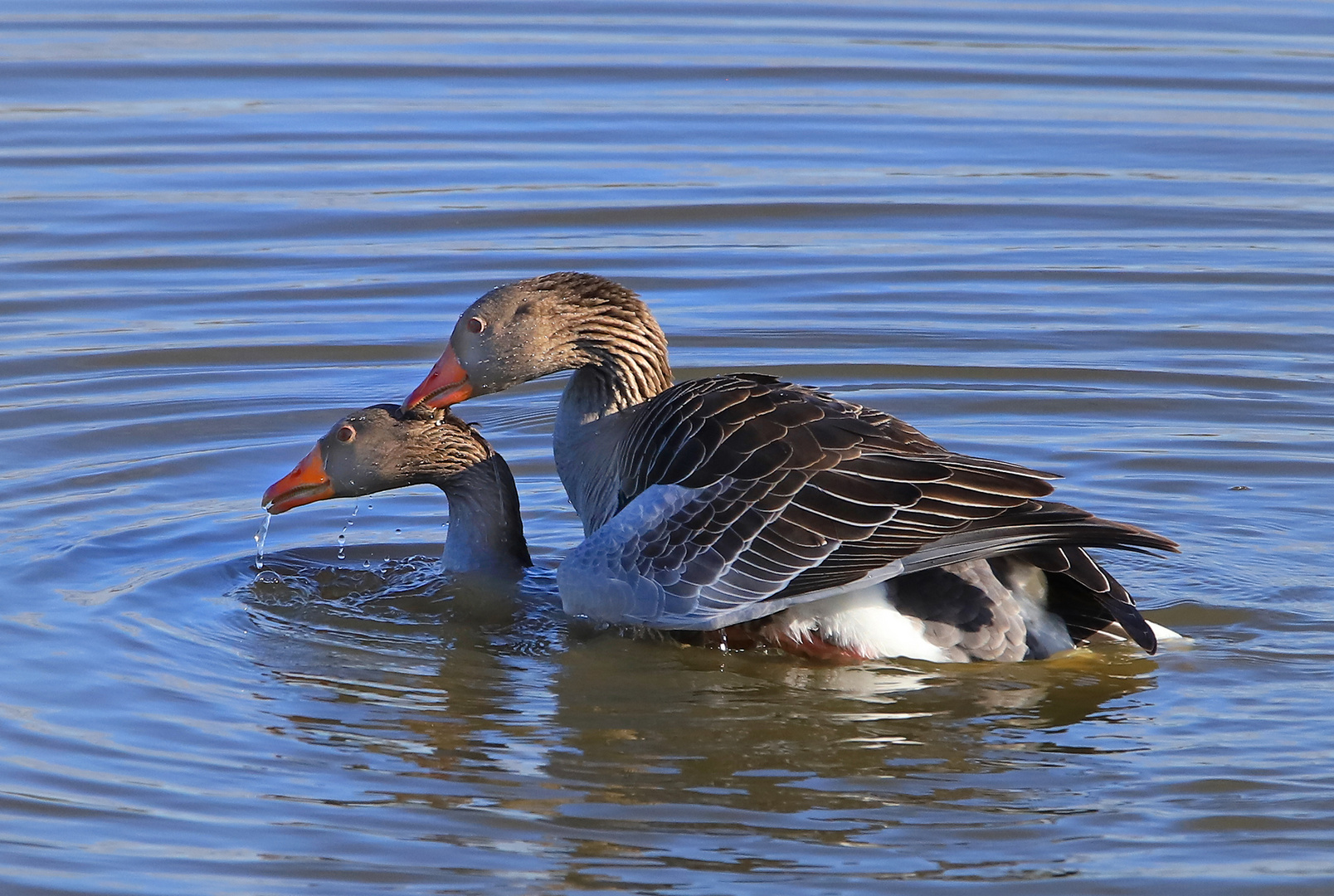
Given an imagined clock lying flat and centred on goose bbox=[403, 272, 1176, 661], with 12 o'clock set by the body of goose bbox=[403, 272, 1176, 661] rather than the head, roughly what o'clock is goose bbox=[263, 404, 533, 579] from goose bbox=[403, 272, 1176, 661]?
goose bbox=[263, 404, 533, 579] is roughly at 1 o'clock from goose bbox=[403, 272, 1176, 661].

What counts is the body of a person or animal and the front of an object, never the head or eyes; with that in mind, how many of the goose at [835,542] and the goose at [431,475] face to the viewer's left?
2

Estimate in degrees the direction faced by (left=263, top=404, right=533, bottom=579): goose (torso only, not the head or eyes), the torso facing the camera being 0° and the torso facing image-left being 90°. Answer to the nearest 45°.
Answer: approximately 90°

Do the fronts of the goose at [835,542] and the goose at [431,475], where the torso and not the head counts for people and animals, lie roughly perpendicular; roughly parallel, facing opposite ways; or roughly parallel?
roughly parallel

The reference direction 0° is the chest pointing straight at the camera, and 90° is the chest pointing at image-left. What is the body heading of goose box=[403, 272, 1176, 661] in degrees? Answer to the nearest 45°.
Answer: approximately 90°

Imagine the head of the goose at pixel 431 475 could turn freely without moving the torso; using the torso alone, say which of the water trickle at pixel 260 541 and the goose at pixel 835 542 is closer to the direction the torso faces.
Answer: the water trickle
